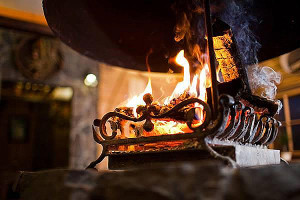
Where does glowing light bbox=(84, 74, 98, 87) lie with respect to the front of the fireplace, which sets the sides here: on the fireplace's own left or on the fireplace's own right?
on the fireplace's own right

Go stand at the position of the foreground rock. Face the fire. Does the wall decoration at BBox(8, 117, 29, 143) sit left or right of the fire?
left

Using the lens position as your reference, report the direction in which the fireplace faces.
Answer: facing the viewer and to the left of the viewer

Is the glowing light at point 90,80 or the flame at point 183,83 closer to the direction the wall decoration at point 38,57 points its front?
the flame

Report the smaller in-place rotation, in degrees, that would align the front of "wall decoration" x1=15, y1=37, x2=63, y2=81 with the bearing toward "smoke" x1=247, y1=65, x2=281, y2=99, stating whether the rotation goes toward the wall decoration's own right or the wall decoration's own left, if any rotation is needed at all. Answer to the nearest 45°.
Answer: approximately 45° to the wall decoration's own left

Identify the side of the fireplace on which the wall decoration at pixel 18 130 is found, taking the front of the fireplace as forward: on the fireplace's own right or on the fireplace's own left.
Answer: on the fireplace's own right

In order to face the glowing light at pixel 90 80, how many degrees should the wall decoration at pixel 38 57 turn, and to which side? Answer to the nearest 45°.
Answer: approximately 90° to its left

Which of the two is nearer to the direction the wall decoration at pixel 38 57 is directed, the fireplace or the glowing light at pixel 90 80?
the fireplace

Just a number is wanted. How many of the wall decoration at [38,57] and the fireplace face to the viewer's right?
0

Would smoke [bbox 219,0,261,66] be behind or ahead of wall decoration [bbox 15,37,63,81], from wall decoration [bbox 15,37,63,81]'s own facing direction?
ahead

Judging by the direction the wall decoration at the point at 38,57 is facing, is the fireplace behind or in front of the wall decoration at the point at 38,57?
in front

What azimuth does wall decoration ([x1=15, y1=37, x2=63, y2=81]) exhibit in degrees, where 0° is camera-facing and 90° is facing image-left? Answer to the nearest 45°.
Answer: approximately 0°

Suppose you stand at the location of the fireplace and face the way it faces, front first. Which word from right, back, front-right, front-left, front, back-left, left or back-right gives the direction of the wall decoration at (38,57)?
right
